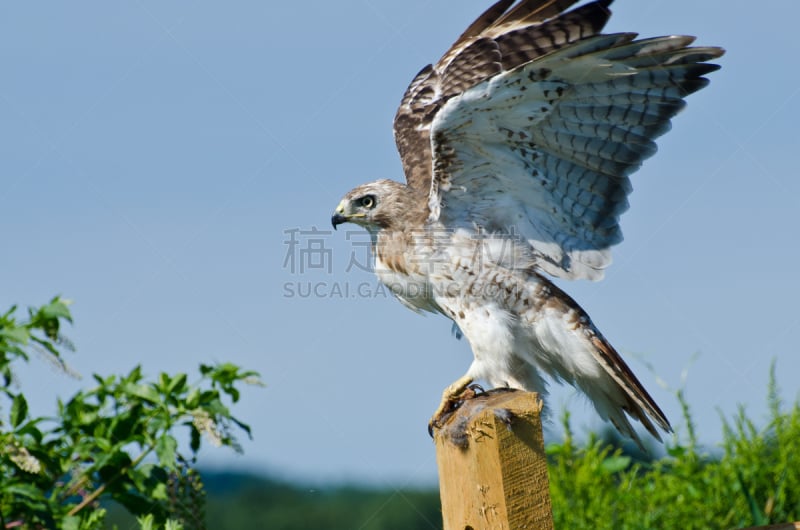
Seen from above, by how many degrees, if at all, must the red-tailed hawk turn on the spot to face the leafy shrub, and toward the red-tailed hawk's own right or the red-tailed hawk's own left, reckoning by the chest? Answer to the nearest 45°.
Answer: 0° — it already faces it

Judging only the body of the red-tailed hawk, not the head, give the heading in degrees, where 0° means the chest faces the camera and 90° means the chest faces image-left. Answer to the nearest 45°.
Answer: approximately 90°
